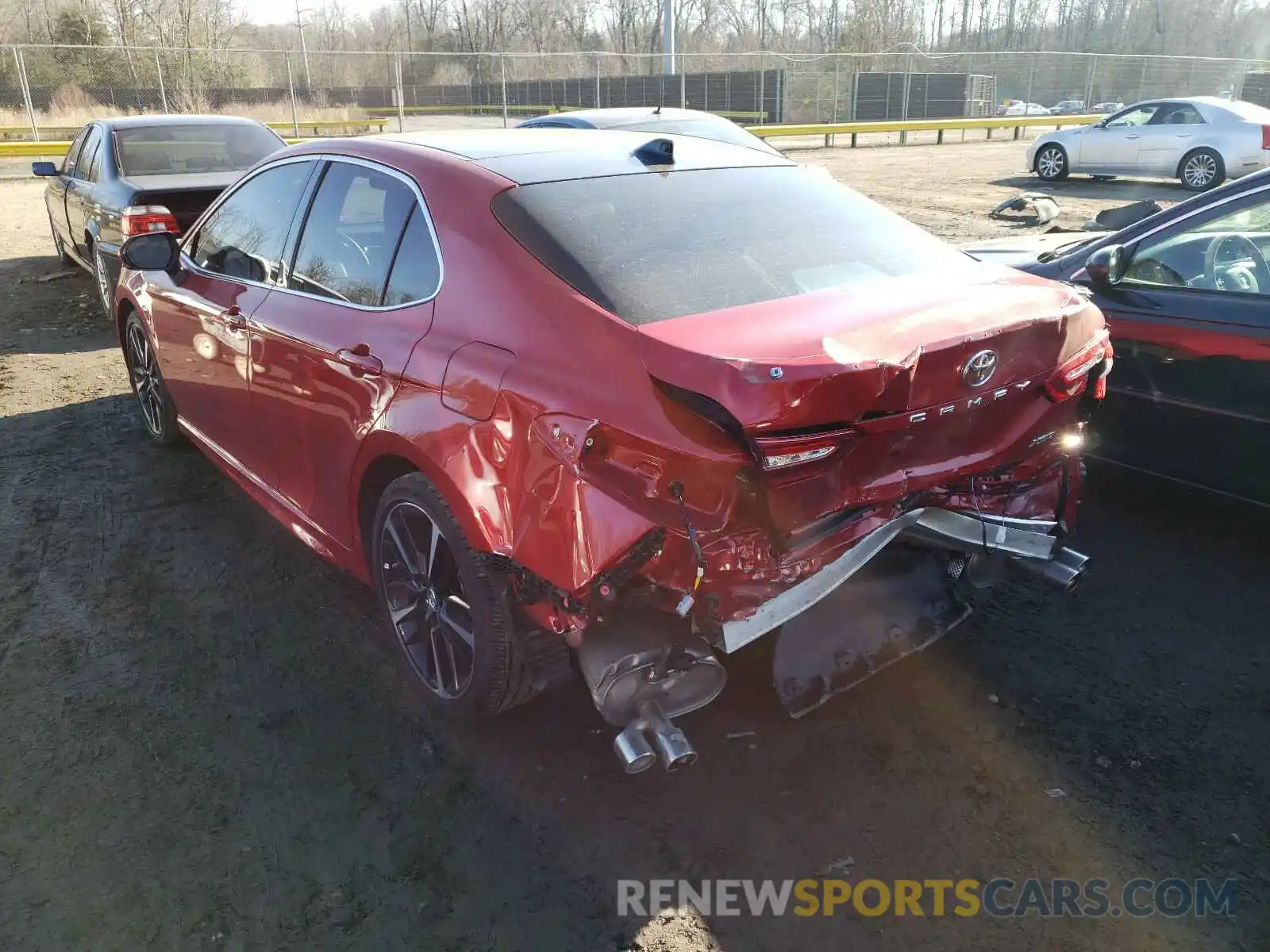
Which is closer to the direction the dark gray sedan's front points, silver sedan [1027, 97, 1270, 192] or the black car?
the silver sedan

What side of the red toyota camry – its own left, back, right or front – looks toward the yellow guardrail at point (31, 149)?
front

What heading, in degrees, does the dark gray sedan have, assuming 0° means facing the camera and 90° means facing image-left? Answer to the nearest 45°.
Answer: approximately 180°

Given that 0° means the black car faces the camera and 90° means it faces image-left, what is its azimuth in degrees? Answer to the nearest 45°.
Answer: approximately 135°

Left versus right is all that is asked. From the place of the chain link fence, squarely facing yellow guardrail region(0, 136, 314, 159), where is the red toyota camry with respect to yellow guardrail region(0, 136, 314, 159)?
left

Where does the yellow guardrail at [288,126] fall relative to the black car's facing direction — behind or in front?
in front

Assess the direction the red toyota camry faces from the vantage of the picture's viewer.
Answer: facing away from the viewer and to the left of the viewer

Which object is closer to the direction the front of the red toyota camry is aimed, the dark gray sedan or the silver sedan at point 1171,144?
the dark gray sedan

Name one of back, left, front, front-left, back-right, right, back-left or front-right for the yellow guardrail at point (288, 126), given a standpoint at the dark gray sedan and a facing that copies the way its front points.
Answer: front

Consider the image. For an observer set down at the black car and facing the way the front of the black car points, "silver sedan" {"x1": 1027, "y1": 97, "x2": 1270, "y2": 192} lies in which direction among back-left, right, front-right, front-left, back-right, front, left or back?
front-right

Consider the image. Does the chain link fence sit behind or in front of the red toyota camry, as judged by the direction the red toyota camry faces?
in front

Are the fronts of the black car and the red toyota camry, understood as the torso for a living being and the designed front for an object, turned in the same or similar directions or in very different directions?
same or similar directions

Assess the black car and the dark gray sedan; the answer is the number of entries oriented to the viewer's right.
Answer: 0

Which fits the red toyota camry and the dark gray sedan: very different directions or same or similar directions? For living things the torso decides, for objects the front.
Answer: same or similar directions

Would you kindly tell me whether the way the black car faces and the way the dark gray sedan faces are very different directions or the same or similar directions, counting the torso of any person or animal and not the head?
same or similar directions

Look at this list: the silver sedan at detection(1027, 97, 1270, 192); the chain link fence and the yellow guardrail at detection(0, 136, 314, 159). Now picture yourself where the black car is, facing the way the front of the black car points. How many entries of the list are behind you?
0

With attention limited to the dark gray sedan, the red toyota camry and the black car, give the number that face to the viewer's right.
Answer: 0
